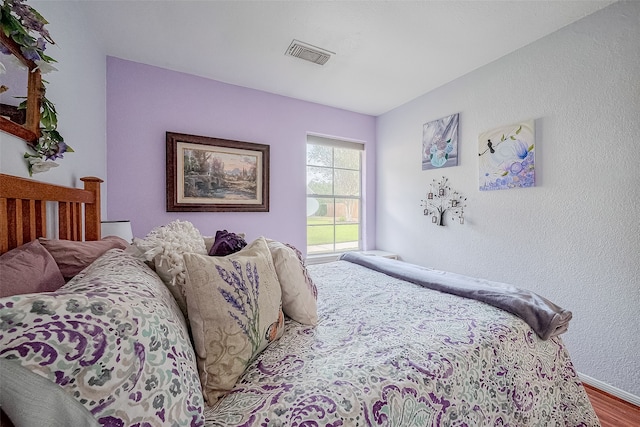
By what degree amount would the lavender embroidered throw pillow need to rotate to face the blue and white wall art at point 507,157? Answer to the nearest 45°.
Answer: approximately 45° to its left

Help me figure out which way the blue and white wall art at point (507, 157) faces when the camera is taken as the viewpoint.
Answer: facing the viewer and to the left of the viewer

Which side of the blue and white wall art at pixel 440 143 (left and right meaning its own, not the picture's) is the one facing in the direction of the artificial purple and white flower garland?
front

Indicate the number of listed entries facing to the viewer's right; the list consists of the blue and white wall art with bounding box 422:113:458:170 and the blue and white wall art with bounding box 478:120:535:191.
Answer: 0

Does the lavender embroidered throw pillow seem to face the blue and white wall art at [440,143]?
no

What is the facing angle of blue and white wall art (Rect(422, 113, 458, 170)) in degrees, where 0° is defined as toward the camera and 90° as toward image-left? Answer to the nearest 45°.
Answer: approximately 45°

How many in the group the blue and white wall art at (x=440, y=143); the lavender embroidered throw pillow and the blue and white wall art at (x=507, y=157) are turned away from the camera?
0

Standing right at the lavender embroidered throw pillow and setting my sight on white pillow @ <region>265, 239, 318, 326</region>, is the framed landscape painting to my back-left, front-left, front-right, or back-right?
front-left

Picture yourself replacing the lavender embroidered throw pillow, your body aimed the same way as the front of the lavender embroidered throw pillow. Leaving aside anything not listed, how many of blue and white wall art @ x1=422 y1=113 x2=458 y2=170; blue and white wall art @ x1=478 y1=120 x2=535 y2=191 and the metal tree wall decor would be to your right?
0

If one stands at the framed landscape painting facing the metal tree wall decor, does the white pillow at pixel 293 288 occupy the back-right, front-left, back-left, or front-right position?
front-right

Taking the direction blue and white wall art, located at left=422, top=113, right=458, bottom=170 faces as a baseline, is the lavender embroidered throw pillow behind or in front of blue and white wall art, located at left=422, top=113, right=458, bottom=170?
in front

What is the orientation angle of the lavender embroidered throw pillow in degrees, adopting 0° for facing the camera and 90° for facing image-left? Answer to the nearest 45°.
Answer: approximately 315°

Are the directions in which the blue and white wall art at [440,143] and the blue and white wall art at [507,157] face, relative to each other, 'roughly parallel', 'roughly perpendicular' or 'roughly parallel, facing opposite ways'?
roughly parallel

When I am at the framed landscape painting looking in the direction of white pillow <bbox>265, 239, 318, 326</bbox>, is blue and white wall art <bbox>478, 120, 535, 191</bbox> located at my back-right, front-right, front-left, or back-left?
front-left

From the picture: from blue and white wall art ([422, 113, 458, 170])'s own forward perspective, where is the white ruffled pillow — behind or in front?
in front

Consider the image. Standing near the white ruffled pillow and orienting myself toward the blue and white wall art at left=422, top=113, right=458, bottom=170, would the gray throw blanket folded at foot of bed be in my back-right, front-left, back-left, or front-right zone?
front-right
